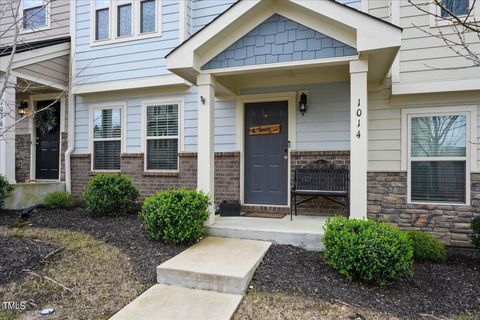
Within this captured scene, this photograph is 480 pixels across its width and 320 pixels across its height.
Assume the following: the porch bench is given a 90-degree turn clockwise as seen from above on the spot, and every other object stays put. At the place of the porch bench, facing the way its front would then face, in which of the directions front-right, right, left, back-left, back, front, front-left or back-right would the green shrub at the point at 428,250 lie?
back-left

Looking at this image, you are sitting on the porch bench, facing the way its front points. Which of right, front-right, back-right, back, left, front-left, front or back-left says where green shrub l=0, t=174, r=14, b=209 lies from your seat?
right

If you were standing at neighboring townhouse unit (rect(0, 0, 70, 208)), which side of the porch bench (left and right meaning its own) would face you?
right

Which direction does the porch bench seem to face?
toward the camera

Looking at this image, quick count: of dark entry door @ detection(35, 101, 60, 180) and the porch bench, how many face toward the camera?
2

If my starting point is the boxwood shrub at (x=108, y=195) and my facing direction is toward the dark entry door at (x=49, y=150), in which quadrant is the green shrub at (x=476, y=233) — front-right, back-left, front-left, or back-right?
back-right

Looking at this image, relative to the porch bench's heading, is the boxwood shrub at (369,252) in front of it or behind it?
in front

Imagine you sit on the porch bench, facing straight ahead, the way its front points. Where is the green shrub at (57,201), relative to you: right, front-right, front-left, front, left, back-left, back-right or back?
right

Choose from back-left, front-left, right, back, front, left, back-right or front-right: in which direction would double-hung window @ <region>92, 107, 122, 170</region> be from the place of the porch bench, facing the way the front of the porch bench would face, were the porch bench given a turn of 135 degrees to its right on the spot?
front-left

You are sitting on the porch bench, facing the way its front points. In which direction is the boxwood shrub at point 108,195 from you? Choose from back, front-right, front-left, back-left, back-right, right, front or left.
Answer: right

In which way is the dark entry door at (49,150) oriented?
toward the camera

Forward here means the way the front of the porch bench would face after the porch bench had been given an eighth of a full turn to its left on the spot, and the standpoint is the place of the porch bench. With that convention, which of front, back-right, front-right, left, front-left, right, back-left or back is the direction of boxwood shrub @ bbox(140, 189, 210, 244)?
right

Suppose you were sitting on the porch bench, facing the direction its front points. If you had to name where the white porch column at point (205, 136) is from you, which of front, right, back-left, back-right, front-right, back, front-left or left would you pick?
front-right
